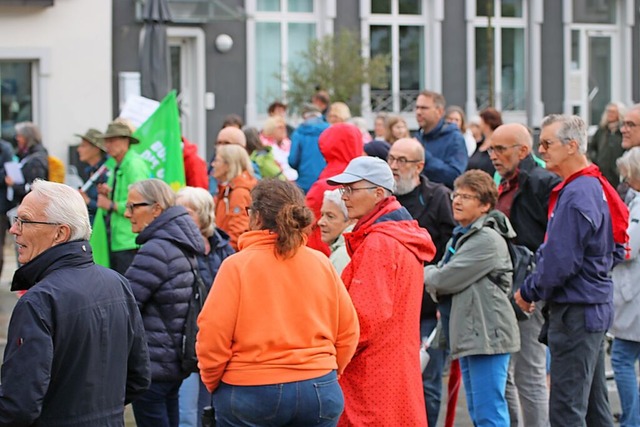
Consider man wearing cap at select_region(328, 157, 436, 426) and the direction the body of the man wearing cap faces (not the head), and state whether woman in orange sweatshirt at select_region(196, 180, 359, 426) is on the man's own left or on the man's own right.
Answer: on the man's own left

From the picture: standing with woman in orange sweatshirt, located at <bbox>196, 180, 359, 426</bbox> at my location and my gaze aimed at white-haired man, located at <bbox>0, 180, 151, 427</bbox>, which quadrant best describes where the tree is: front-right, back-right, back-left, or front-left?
back-right

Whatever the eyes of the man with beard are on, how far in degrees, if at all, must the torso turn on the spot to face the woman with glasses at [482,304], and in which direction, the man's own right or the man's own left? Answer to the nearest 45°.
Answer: approximately 45° to the man's own left

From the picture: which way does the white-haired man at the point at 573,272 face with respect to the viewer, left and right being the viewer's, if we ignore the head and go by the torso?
facing to the left of the viewer

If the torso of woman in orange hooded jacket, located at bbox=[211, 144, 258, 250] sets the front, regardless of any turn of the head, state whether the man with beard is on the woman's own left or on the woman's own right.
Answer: on the woman's own left

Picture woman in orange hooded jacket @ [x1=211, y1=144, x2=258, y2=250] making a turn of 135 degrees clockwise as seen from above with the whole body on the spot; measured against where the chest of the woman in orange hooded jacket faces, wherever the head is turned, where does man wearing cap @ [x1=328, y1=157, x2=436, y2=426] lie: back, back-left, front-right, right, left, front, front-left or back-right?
back-right
